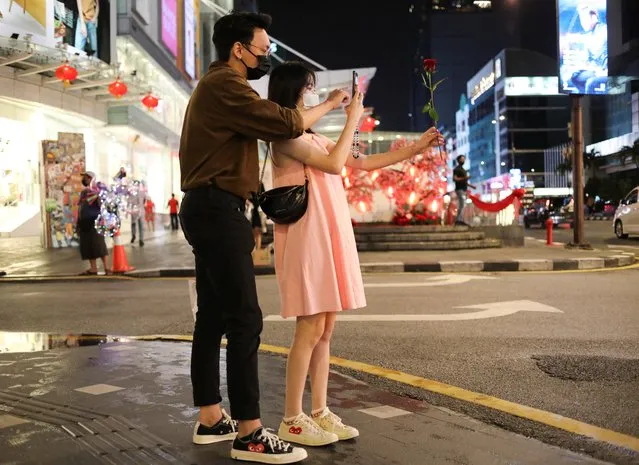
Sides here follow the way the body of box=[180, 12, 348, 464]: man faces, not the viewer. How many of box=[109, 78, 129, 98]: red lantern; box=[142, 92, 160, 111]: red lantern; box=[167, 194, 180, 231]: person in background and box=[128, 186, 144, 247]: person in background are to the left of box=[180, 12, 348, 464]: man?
4

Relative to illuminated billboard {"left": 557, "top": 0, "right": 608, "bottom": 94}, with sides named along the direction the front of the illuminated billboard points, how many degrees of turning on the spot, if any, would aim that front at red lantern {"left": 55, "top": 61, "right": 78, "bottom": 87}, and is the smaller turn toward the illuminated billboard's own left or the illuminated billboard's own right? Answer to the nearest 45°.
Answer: approximately 90° to the illuminated billboard's own right

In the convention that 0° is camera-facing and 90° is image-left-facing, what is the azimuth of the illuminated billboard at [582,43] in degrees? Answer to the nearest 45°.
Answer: approximately 0°
